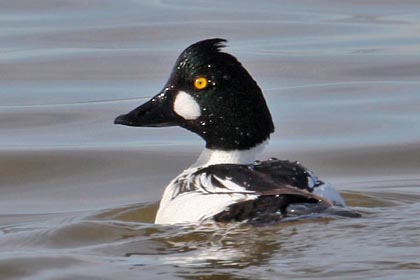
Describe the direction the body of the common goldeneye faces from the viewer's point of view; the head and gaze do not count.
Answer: to the viewer's left
